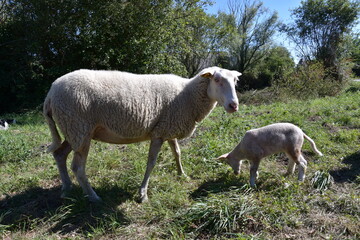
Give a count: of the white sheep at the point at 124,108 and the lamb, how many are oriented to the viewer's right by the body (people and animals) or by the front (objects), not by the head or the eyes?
1

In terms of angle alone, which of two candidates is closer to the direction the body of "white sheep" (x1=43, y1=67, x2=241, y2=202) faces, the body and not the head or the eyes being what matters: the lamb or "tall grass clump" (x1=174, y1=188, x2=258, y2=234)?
the lamb

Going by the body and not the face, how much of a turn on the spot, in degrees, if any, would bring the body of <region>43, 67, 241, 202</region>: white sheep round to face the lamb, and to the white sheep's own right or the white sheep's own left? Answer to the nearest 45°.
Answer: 0° — it already faces it

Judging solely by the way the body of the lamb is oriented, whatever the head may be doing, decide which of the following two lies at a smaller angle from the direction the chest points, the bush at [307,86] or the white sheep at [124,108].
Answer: the white sheep

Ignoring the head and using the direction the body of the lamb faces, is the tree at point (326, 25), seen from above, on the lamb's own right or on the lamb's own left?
on the lamb's own right

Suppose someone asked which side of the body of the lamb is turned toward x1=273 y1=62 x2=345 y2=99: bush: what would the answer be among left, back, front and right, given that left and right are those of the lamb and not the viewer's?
right

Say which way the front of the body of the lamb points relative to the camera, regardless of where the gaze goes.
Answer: to the viewer's left

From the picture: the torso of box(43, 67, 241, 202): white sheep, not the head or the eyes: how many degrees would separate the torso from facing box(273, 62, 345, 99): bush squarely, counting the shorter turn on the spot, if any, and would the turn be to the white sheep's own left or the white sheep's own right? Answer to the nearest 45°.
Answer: approximately 45° to the white sheep's own left

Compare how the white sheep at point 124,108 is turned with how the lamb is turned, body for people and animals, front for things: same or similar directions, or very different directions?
very different directions

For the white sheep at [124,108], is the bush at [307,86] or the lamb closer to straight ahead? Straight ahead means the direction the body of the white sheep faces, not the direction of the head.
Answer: the lamb

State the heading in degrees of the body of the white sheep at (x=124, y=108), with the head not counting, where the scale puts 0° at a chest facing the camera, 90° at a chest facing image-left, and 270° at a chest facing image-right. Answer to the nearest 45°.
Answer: approximately 270°
